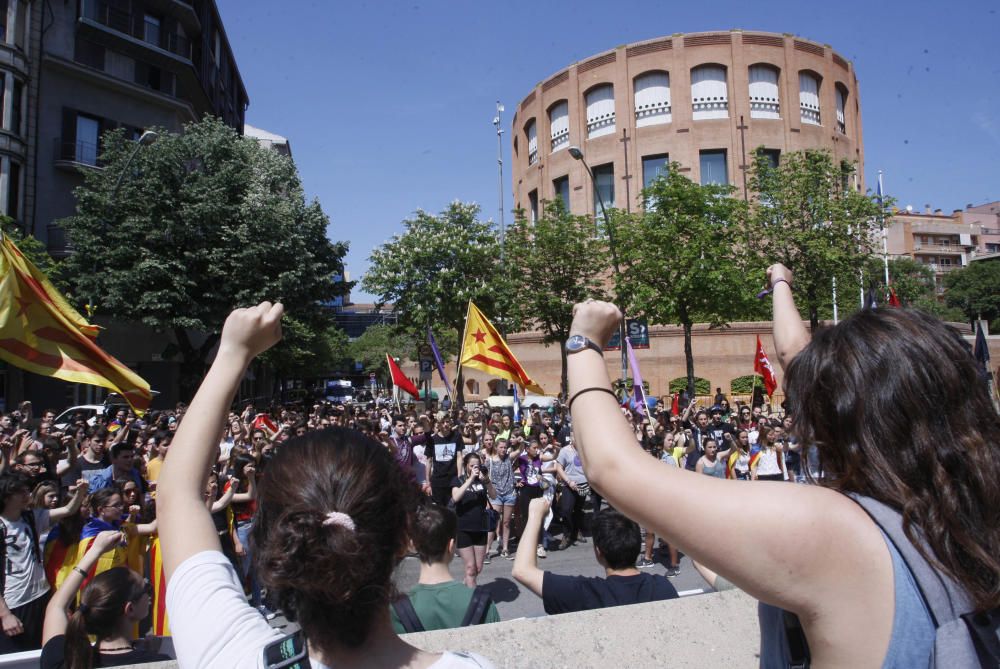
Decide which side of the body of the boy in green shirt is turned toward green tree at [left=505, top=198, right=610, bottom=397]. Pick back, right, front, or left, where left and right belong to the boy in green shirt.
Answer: front

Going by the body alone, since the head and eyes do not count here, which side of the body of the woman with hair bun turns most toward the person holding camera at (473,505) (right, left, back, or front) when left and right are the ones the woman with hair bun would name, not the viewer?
front

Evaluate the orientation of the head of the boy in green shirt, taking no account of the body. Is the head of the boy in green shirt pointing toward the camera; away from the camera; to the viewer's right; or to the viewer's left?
away from the camera

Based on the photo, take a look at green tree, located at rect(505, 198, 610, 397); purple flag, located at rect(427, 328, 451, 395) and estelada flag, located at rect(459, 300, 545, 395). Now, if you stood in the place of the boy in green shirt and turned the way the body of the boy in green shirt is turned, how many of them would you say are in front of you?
3

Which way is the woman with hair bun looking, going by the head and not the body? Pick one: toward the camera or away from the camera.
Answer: away from the camera

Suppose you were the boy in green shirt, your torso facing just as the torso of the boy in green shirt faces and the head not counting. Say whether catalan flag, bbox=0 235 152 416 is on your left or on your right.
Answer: on your left

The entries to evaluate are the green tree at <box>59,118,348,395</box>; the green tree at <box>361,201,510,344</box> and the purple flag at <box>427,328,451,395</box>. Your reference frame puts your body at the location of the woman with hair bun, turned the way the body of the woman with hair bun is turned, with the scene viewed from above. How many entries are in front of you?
3

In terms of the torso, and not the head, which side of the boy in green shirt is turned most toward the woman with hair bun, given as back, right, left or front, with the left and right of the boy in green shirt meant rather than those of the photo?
back

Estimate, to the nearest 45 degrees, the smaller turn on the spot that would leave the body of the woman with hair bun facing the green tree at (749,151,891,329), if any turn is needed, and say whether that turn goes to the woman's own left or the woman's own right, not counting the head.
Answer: approximately 45° to the woman's own right

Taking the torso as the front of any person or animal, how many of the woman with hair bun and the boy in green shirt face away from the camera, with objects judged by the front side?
2

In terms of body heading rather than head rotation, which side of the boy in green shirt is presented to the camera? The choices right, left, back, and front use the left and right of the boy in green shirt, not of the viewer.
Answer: back

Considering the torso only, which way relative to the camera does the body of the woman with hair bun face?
away from the camera
